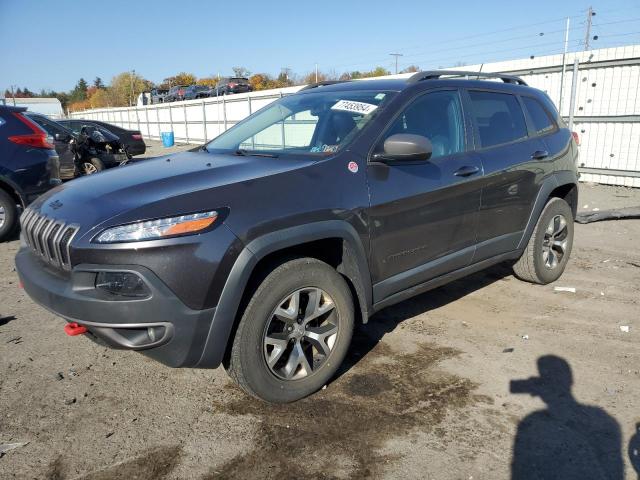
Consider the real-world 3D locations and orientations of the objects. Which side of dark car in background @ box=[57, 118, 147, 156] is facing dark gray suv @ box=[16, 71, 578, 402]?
left

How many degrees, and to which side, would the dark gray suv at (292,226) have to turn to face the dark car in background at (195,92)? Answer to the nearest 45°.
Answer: approximately 135° to its right

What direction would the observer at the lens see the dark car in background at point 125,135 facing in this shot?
facing to the left of the viewer

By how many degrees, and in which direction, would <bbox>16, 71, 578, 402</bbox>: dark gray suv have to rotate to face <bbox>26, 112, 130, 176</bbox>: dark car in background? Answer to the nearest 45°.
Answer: approximately 90° to its right

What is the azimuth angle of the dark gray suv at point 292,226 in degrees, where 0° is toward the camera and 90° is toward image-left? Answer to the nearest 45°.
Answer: approximately 45°

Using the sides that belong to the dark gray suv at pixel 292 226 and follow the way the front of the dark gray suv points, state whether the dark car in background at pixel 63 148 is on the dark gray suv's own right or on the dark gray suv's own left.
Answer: on the dark gray suv's own right

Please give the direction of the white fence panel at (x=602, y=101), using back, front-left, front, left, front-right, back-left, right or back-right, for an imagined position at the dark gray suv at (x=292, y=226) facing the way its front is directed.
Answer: back
